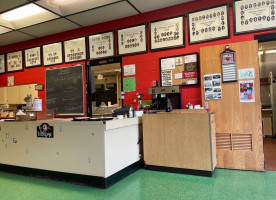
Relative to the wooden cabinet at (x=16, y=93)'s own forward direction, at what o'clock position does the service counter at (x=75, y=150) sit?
The service counter is roughly at 10 o'clock from the wooden cabinet.

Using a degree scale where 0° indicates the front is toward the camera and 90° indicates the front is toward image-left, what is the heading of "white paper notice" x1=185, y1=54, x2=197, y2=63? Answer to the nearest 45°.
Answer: approximately 0°

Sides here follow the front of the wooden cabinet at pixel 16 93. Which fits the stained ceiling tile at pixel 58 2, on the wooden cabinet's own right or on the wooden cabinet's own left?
on the wooden cabinet's own left

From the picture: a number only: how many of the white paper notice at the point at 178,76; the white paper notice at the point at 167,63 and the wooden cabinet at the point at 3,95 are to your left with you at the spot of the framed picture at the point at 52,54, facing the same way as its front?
2

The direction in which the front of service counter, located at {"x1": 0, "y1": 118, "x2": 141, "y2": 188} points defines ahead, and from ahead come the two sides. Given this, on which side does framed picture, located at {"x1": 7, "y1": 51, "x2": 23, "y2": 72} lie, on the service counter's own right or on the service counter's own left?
on the service counter's own right

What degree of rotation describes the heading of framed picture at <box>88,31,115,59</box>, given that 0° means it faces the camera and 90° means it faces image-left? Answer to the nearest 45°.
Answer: approximately 45°

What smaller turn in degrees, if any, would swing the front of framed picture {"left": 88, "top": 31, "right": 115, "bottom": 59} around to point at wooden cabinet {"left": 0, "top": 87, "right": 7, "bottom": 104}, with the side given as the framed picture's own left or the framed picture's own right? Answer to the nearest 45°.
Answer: approximately 90° to the framed picture's own right

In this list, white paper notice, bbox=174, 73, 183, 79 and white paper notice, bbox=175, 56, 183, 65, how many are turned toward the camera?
2

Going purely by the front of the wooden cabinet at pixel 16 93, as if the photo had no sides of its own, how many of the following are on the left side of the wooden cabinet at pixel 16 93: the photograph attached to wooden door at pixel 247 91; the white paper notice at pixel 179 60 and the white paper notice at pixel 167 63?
3

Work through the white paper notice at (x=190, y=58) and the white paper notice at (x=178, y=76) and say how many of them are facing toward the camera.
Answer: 2

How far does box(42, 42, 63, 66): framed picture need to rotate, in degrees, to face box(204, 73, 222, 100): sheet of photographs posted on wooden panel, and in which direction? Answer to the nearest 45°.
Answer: approximately 90° to its left

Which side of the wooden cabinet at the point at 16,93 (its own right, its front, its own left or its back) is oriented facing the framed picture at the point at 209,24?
left

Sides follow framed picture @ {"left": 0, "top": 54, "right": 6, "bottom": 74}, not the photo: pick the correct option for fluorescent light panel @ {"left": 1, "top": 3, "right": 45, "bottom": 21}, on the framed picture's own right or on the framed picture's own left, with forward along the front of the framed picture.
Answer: on the framed picture's own left

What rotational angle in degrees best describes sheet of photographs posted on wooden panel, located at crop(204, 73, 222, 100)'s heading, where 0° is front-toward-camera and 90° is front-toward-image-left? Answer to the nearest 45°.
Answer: approximately 0°

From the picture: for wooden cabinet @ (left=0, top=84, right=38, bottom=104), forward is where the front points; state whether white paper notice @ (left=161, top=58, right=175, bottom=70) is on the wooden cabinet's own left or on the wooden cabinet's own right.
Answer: on the wooden cabinet's own left
